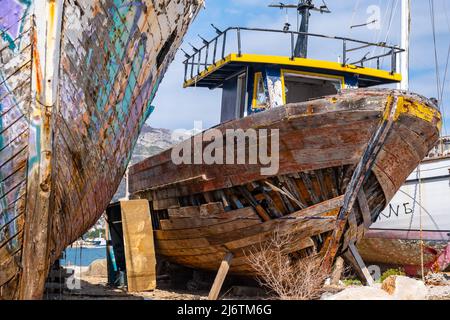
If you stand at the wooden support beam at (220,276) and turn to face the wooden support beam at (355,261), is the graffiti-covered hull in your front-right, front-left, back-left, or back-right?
back-right

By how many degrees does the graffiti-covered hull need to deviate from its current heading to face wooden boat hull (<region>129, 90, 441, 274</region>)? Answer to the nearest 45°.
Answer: approximately 135° to its left

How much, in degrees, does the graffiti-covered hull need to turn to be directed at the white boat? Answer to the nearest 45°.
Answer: approximately 135° to its left

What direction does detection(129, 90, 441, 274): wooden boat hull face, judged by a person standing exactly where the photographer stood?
facing the viewer and to the right of the viewer

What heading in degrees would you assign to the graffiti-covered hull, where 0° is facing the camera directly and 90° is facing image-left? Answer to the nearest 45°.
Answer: approximately 0°
